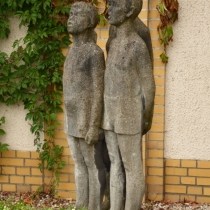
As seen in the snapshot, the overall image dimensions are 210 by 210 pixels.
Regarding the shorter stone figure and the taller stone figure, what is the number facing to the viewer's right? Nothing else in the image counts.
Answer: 0

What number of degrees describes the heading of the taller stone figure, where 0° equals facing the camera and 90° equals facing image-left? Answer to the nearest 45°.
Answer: approximately 45°
